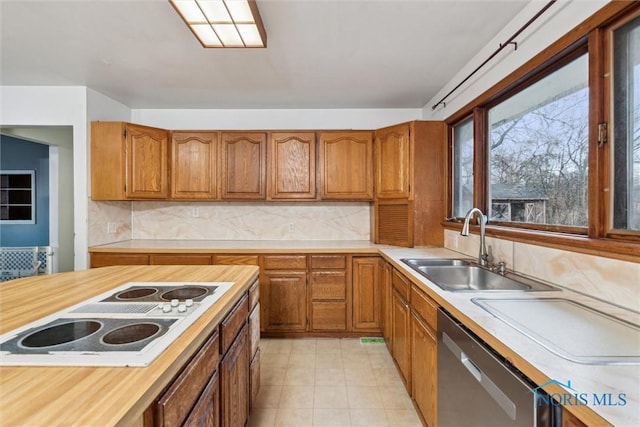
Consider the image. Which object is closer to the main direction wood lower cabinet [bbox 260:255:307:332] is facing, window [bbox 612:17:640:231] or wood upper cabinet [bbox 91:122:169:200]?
the window

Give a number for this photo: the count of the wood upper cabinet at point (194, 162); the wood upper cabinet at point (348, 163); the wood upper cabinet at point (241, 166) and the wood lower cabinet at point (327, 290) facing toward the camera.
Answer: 4

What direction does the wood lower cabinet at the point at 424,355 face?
to the viewer's left

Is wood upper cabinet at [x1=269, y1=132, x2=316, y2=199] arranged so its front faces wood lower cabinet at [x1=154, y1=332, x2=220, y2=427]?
yes

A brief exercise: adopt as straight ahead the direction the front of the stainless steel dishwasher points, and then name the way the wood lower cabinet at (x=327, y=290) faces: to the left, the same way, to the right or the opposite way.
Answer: to the left

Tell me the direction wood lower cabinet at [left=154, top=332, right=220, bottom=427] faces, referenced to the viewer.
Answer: facing the viewer and to the right of the viewer

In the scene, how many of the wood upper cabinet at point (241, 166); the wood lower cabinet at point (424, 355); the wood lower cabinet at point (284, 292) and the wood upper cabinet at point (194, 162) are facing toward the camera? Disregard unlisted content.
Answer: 3

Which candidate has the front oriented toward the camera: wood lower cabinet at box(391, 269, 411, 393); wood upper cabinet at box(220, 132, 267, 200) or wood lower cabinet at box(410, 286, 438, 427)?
the wood upper cabinet

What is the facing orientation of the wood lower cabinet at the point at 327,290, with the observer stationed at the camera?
facing the viewer

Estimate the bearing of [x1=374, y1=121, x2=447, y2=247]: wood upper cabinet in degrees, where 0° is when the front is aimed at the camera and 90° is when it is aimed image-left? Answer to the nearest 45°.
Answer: approximately 45°

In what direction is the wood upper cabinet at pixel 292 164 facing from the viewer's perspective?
toward the camera

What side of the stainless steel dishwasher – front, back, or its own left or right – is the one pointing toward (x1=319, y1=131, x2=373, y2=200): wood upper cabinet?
right

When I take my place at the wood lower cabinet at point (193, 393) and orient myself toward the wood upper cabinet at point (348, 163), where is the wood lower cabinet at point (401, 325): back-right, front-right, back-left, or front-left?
front-right

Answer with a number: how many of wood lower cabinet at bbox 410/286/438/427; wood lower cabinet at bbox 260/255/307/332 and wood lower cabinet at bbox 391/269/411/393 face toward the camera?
1

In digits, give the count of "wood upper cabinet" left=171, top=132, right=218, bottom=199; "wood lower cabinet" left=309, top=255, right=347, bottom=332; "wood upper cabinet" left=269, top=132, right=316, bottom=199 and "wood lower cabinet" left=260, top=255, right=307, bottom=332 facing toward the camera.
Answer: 4

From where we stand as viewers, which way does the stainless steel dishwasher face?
facing the viewer and to the left of the viewer
